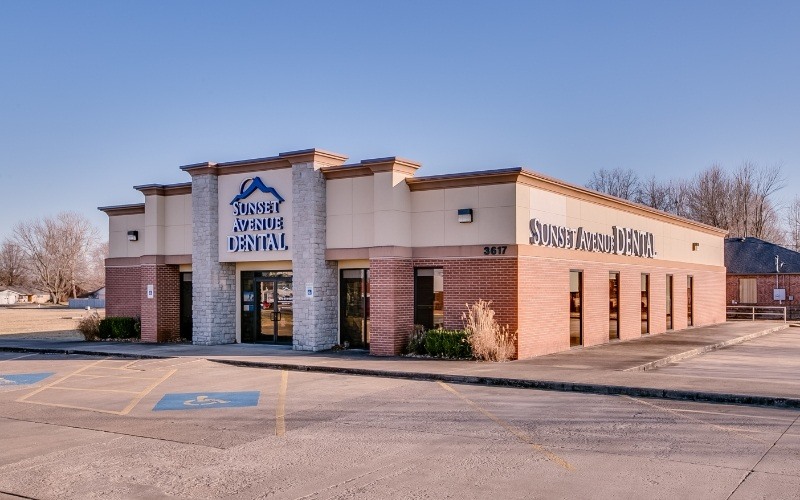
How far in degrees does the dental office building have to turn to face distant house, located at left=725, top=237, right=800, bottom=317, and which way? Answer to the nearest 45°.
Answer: approximately 180°

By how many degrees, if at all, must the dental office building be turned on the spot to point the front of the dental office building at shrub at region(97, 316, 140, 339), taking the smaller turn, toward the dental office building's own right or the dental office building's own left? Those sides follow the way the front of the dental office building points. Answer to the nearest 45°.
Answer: approximately 90° to the dental office building's own right

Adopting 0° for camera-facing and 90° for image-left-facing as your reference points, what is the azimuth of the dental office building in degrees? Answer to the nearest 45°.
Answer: approximately 45°

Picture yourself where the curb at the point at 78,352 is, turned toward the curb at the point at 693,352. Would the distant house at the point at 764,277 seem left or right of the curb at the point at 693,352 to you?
left

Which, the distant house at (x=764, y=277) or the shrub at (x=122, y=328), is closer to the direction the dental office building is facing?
the shrub

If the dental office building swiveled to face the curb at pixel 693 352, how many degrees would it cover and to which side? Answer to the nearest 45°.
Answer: approximately 135° to its left

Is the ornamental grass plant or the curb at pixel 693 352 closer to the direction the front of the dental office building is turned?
the ornamental grass plant

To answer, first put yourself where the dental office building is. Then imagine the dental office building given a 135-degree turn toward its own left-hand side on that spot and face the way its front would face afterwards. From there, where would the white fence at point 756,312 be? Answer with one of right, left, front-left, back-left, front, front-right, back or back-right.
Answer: front-left
